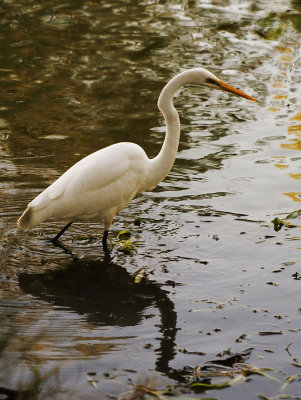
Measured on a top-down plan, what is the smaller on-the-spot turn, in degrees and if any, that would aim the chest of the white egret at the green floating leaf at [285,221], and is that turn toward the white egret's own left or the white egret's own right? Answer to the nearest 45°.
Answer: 0° — it already faces it

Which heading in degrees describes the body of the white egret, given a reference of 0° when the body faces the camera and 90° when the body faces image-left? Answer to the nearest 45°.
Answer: approximately 270°

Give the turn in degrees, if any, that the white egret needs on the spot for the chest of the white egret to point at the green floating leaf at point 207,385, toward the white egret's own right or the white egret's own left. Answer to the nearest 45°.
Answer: approximately 90° to the white egret's own right

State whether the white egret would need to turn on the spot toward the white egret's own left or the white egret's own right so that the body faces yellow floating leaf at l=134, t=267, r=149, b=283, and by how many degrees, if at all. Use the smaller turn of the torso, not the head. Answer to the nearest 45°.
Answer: approximately 45° to the white egret's own right

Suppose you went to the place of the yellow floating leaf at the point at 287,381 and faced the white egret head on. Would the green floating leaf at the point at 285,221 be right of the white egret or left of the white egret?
right

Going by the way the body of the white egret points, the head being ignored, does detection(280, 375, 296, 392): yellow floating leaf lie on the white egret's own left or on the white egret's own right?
on the white egret's own right

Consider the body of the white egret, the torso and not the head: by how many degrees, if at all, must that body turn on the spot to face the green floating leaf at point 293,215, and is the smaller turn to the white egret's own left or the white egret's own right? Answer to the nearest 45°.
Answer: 0° — it already faces it

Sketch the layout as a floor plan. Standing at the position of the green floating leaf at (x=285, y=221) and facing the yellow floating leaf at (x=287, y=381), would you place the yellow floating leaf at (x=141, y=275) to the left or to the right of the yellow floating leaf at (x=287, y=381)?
right
